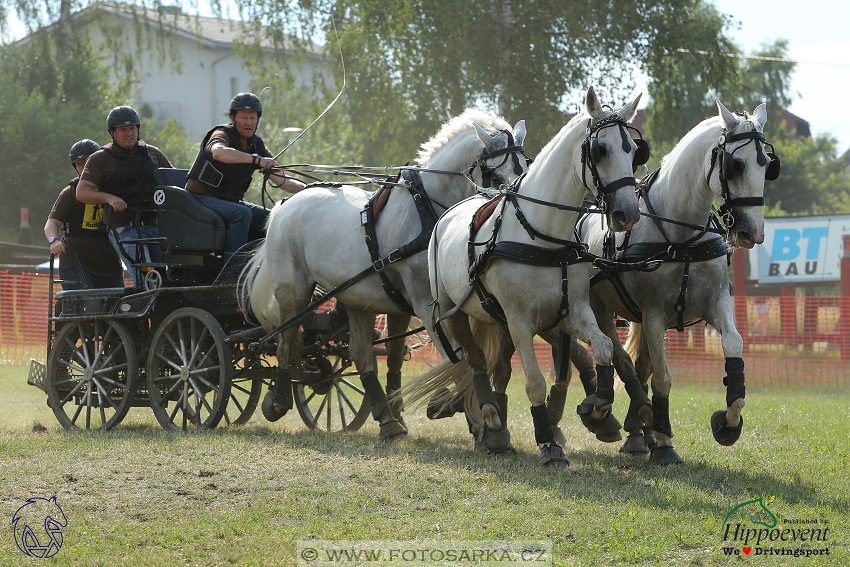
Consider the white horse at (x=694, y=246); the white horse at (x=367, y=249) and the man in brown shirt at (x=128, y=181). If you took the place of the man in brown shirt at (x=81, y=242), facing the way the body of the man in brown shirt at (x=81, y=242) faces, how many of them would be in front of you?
3

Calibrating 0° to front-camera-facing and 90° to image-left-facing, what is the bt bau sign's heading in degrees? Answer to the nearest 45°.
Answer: approximately 0°

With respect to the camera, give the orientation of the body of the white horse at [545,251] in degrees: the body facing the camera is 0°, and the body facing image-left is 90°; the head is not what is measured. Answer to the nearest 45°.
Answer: approximately 315°

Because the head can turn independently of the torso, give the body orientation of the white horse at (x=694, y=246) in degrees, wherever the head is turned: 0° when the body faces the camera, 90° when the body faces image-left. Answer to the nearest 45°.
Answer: approximately 315°

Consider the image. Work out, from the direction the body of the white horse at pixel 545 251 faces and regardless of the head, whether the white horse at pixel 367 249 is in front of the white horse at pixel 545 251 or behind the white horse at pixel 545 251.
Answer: behind

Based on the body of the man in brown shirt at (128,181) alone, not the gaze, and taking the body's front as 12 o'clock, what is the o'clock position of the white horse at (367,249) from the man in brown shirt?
The white horse is roughly at 12 o'clock from the man in brown shirt.

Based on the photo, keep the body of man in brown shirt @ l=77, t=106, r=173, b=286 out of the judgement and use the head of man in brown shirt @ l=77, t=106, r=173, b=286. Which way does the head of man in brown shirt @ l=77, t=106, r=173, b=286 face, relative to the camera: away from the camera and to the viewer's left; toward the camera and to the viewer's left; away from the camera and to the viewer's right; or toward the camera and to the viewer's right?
toward the camera and to the viewer's right

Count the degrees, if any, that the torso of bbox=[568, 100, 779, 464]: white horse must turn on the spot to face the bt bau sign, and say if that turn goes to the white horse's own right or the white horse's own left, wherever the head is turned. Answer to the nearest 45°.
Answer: approximately 135° to the white horse's own left

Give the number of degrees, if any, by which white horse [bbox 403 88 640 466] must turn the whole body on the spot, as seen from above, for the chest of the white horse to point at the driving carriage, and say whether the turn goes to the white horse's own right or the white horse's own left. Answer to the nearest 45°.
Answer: approximately 180°

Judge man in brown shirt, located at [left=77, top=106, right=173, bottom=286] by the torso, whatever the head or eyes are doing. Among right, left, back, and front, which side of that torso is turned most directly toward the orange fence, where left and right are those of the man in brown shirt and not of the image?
left
